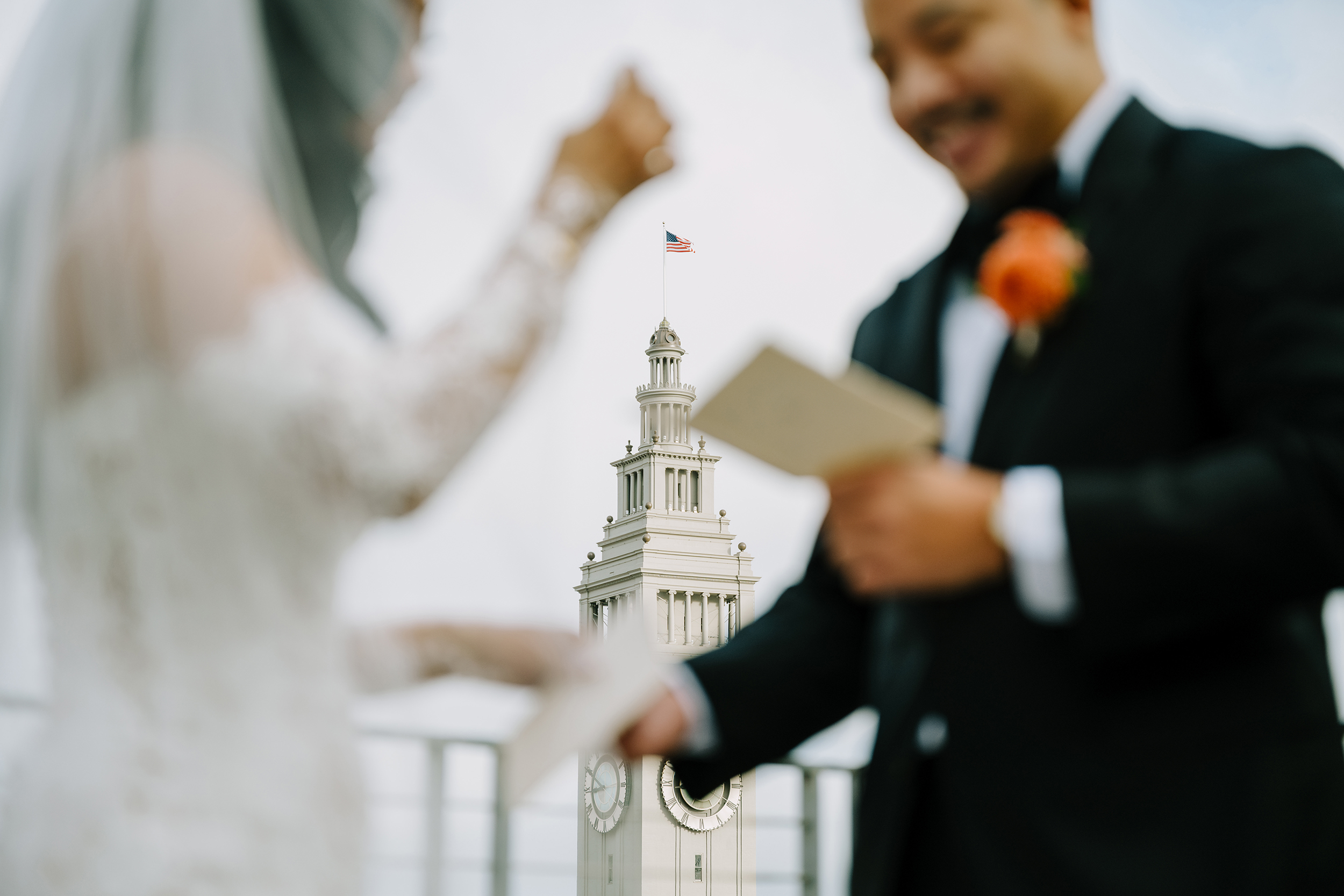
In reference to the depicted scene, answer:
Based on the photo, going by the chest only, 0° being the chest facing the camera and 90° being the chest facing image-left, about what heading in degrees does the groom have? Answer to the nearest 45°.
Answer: approximately 45°

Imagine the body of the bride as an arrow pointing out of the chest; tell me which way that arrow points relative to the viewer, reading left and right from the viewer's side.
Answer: facing away from the viewer and to the right of the viewer

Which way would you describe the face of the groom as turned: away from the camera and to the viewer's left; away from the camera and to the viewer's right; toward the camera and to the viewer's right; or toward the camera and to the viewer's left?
toward the camera and to the viewer's left

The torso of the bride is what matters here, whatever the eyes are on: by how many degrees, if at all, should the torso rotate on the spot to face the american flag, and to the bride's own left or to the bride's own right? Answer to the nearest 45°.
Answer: approximately 45° to the bride's own left

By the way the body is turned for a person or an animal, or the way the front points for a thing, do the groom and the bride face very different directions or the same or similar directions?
very different directions
